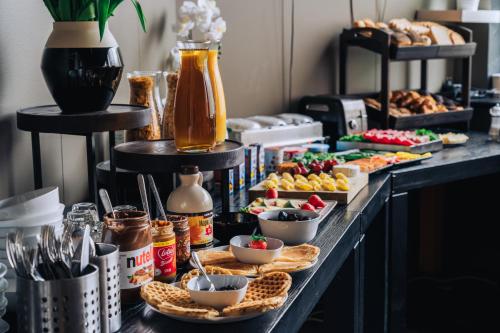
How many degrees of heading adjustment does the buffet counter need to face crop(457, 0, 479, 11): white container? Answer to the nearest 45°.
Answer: approximately 135° to its left

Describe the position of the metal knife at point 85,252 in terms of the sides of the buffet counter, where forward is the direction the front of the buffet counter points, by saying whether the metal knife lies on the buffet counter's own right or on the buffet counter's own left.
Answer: on the buffet counter's own right

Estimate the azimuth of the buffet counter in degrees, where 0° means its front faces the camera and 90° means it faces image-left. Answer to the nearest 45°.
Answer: approximately 315°

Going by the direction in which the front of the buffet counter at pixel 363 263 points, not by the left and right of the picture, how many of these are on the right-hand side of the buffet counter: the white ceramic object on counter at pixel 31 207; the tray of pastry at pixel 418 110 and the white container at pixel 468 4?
1

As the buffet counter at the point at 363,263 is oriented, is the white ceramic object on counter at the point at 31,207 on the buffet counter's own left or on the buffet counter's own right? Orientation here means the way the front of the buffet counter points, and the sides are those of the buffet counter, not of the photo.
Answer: on the buffet counter's own right
